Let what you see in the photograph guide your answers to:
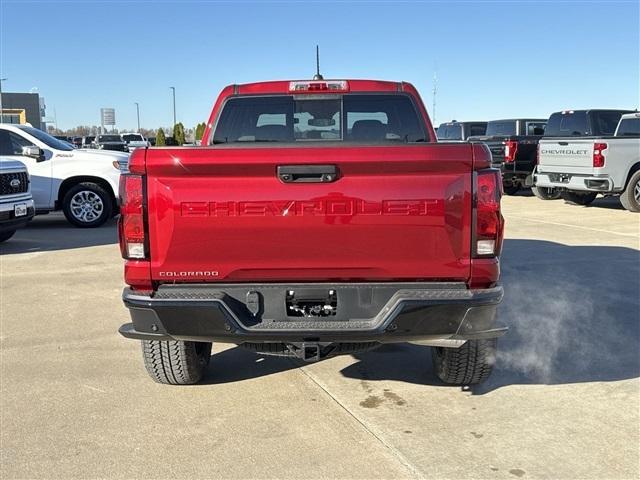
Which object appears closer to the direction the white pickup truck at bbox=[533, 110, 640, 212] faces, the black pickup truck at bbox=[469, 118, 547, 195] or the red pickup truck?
the black pickup truck

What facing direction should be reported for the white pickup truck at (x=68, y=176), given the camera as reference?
facing to the right of the viewer

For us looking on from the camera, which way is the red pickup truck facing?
facing away from the viewer

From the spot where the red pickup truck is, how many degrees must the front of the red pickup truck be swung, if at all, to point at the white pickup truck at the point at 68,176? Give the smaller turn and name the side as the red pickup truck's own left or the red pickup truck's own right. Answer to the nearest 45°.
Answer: approximately 45° to the red pickup truck's own left

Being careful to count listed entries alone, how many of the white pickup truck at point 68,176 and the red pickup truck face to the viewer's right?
1

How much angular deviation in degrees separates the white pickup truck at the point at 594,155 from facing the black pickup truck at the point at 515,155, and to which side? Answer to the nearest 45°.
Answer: approximately 90° to its left

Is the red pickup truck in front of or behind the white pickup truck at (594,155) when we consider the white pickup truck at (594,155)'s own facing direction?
behind

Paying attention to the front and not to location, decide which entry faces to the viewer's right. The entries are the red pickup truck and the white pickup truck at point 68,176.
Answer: the white pickup truck

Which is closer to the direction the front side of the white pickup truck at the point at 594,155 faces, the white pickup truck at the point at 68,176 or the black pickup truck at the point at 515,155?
the black pickup truck

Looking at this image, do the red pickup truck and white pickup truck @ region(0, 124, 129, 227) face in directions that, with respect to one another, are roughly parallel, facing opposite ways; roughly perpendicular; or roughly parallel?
roughly perpendicular

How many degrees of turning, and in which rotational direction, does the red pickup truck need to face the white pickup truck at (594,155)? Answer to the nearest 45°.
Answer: approximately 45° to its right

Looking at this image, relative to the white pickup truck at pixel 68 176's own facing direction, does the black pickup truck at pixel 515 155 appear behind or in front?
in front
